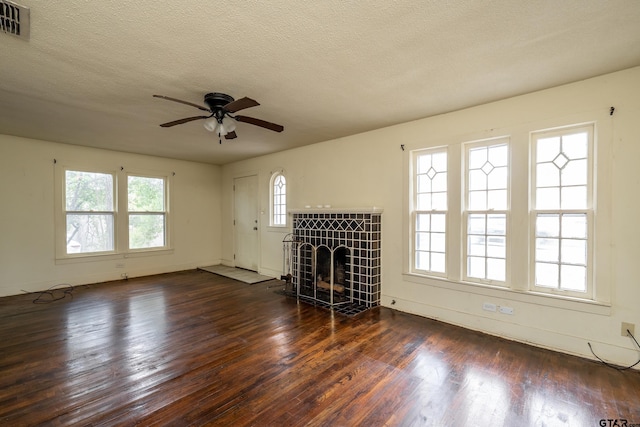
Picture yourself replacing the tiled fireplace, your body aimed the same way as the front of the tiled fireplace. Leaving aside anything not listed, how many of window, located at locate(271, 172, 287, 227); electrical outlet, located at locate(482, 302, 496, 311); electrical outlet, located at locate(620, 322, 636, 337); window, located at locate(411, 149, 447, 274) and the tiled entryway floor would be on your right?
2

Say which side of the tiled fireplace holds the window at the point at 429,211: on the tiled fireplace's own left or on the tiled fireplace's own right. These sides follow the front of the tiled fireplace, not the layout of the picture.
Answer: on the tiled fireplace's own left

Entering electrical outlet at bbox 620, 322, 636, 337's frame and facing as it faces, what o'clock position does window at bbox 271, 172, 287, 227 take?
The window is roughly at 3 o'clock from the electrical outlet.

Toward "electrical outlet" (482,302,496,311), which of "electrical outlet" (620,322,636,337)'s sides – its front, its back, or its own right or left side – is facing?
right

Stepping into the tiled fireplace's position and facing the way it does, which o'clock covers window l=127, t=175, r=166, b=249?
The window is roughly at 2 o'clock from the tiled fireplace.

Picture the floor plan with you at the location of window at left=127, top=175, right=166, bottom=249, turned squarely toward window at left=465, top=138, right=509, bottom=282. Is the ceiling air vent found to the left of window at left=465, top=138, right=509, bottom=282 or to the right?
right

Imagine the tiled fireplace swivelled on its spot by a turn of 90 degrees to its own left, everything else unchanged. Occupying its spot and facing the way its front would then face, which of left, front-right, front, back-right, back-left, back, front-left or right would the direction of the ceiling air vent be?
right

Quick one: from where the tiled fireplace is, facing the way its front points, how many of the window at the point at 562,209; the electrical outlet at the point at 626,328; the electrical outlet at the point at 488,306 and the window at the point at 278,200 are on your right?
1

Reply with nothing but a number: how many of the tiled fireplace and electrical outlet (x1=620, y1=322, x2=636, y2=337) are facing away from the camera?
0

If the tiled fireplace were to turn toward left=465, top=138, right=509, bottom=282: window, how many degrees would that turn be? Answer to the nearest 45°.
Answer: approximately 90° to its left

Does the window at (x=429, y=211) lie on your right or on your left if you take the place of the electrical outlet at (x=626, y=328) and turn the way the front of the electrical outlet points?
on your right

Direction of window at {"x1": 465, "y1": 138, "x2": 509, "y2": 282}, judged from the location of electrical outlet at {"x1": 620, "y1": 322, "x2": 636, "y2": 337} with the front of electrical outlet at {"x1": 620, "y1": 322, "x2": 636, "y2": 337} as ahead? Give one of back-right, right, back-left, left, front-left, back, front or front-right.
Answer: right

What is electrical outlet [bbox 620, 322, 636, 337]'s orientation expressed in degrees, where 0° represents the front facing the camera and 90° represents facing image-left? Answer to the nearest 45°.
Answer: approximately 0°
